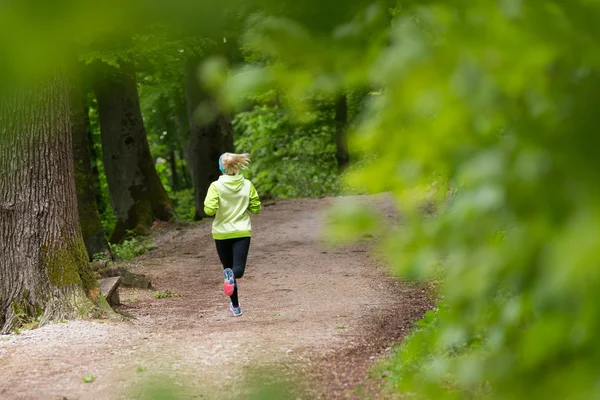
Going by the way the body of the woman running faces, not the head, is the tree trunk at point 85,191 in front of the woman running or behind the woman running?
in front

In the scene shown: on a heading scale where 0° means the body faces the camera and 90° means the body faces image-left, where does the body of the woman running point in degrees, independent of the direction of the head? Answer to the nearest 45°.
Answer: approximately 180°

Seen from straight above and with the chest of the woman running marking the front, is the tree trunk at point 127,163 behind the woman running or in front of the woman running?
in front

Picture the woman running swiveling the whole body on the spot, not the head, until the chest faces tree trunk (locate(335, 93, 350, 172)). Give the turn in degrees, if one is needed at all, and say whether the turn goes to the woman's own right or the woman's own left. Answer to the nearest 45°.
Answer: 0° — they already face it

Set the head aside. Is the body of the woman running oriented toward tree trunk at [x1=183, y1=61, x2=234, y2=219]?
yes

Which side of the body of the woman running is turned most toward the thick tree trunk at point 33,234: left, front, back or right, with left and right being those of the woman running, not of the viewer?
left

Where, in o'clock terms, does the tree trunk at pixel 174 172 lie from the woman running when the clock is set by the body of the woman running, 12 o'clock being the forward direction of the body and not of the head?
The tree trunk is roughly at 12 o'clock from the woman running.

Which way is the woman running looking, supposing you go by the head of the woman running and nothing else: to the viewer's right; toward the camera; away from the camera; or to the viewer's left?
away from the camera
